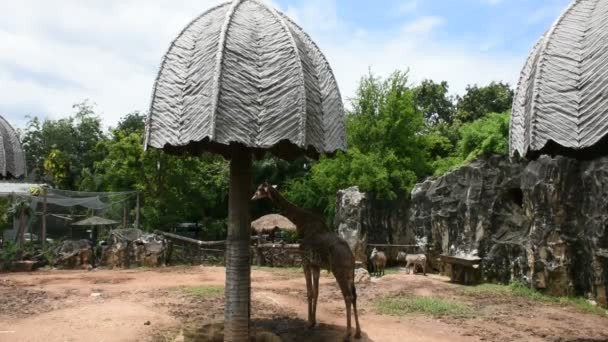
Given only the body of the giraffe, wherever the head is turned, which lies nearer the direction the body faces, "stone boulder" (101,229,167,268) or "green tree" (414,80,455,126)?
the stone boulder

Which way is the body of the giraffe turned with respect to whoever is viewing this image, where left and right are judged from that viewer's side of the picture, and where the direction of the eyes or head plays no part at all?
facing away from the viewer and to the left of the viewer

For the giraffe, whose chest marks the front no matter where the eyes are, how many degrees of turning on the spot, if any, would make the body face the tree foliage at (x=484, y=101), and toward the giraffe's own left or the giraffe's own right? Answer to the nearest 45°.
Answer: approximately 90° to the giraffe's own right

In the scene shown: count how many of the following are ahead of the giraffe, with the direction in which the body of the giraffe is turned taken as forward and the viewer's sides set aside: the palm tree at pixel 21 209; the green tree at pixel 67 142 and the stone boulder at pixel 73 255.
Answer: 3

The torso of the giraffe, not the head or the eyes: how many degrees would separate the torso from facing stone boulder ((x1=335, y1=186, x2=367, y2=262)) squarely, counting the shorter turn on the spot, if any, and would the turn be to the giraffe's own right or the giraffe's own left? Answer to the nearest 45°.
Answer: approximately 45° to the giraffe's own right

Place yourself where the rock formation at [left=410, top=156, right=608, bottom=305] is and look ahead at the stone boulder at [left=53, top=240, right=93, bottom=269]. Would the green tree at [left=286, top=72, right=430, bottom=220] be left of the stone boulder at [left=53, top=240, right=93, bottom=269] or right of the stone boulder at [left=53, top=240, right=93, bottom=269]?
right

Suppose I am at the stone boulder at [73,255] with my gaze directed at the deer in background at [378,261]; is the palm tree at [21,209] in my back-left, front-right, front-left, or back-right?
back-left

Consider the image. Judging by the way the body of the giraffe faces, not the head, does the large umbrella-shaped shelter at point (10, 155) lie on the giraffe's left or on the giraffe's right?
on the giraffe's left
